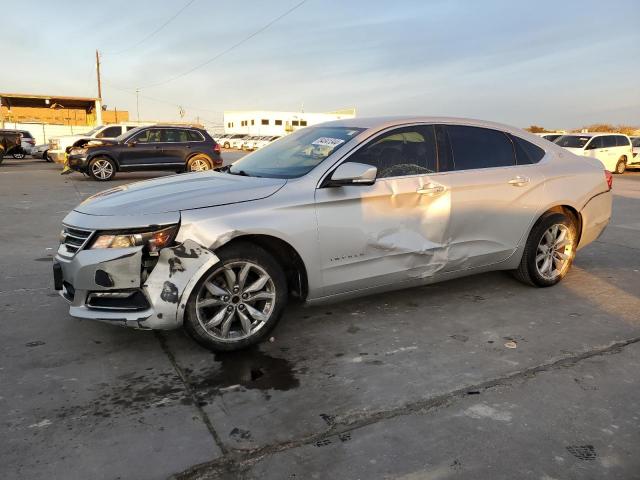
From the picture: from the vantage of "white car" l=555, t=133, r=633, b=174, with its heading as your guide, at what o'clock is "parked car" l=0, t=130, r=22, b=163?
The parked car is roughly at 1 o'clock from the white car.

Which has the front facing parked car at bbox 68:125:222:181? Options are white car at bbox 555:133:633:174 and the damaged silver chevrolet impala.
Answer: the white car

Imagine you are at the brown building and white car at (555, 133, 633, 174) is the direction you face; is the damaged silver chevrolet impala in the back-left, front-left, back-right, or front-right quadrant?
front-right

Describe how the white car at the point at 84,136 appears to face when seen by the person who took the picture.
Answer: facing the viewer and to the left of the viewer

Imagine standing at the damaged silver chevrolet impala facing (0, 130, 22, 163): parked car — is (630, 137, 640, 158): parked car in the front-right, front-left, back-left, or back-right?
front-right

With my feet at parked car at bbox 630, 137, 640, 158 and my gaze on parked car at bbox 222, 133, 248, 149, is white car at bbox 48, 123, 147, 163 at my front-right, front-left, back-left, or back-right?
front-left

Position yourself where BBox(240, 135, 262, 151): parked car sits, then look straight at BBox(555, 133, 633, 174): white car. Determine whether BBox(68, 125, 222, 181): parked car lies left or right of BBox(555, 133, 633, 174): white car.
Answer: right

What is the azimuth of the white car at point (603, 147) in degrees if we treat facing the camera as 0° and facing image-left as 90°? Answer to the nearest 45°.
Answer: approximately 45°

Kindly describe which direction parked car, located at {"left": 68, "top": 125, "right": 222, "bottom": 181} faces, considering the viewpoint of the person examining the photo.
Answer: facing to the left of the viewer

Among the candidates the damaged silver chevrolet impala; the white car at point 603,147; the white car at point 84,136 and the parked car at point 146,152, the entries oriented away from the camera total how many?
0

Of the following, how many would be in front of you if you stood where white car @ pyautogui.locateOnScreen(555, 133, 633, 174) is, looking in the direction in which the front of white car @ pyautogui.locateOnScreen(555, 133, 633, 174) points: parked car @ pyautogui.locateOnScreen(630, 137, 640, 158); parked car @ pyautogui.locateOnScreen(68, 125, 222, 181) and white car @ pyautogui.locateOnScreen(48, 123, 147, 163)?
2

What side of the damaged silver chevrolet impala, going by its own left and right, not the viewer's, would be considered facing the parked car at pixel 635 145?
back

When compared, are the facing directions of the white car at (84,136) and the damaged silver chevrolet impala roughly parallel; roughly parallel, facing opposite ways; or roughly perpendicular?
roughly parallel
